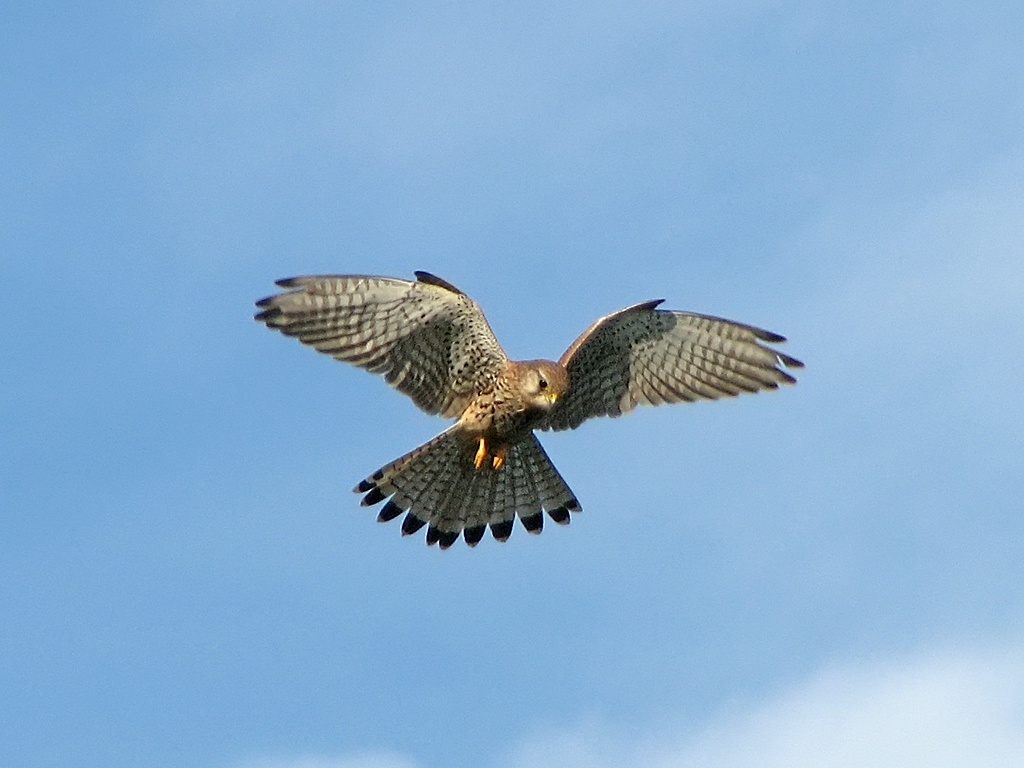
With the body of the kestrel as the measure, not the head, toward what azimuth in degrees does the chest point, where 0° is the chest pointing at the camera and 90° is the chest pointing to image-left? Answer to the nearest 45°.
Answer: approximately 315°
